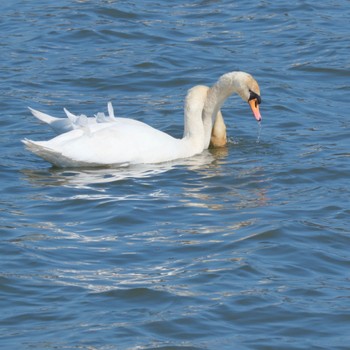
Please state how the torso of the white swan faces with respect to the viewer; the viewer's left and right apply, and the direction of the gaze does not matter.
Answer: facing to the right of the viewer
